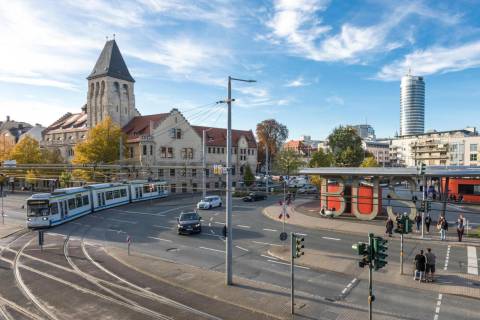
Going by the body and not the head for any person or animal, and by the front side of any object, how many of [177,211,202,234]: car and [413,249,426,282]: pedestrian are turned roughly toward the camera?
1

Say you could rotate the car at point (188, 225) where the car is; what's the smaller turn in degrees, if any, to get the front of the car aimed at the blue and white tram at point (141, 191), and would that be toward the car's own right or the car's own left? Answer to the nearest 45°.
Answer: approximately 180°

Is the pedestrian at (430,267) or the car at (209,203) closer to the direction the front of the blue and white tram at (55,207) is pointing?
the pedestrian

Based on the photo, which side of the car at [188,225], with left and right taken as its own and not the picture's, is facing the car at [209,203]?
back

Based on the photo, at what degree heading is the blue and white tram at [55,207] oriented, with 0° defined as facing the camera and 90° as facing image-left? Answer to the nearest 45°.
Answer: approximately 45°

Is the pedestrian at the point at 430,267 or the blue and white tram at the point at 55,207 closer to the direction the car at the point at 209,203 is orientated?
the blue and white tram

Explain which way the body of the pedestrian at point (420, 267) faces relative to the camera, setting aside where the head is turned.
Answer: away from the camera

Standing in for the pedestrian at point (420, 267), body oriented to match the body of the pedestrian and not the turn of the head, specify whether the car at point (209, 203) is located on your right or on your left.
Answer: on your left
